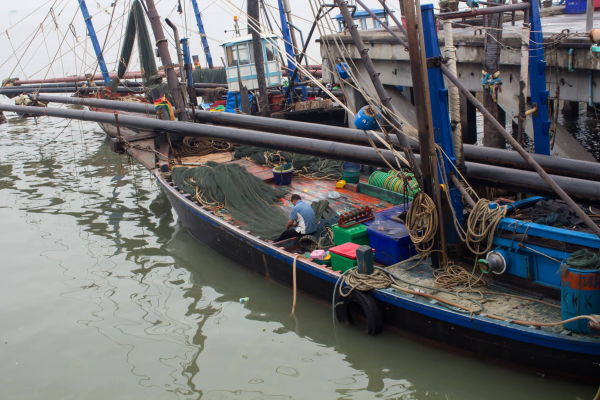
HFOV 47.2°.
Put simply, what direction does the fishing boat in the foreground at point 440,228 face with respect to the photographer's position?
facing away from the viewer and to the left of the viewer

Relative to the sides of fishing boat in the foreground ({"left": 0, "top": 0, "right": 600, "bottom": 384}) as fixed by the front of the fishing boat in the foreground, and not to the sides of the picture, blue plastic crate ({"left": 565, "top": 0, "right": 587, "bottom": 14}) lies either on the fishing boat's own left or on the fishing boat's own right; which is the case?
on the fishing boat's own right

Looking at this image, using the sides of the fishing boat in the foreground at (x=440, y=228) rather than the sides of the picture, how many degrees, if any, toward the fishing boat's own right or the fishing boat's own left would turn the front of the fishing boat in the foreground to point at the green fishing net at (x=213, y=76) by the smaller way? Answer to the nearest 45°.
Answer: approximately 45° to the fishing boat's own right
